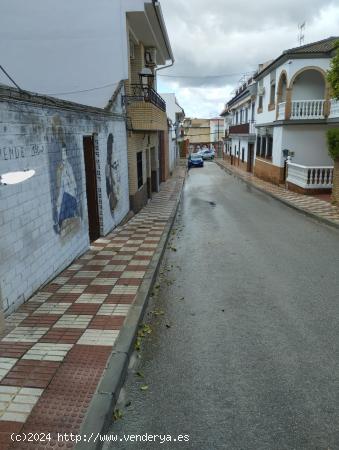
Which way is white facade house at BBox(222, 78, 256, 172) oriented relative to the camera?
to the viewer's left

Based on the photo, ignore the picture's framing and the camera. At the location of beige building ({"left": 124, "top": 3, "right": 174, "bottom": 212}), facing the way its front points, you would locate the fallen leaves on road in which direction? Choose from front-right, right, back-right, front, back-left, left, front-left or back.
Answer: right

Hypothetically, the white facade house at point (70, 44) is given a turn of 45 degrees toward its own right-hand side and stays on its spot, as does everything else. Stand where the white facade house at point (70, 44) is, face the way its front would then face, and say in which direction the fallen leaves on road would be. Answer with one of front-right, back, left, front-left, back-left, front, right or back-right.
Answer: front-right

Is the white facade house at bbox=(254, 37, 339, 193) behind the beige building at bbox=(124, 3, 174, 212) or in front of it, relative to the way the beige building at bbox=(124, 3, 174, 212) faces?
in front

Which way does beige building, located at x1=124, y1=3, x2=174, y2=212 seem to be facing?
to the viewer's right

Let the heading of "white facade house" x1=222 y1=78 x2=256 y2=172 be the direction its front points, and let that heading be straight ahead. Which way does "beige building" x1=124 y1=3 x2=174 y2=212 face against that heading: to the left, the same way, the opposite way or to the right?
the opposite way

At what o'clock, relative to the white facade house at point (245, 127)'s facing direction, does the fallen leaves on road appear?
The fallen leaves on road is roughly at 9 o'clock from the white facade house.

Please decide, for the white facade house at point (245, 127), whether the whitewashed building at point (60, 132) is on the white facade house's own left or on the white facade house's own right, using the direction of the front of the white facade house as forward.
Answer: on the white facade house's own left

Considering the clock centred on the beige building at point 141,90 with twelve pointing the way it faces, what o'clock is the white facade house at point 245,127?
The white facade house is roughly at 10 o'clock from the beige building.

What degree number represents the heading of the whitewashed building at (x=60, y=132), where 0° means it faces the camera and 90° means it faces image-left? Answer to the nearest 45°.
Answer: approximately 315°

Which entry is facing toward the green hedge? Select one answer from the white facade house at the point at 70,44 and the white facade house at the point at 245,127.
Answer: the white facade house at the point at 70,44

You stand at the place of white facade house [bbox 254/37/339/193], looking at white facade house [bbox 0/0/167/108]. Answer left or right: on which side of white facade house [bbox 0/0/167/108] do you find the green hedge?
left

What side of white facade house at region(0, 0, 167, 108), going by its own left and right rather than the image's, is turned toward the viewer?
right

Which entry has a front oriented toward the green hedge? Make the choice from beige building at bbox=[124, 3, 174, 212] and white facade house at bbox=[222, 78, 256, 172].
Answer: the beige building

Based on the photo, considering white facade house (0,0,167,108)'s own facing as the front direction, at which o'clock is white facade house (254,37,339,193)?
white facade house (254,37,339,193) is roughly at 11 o'clock from white facade house (0,0,167,108).

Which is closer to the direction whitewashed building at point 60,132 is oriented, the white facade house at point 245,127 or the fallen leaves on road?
the fallen leaves on road
